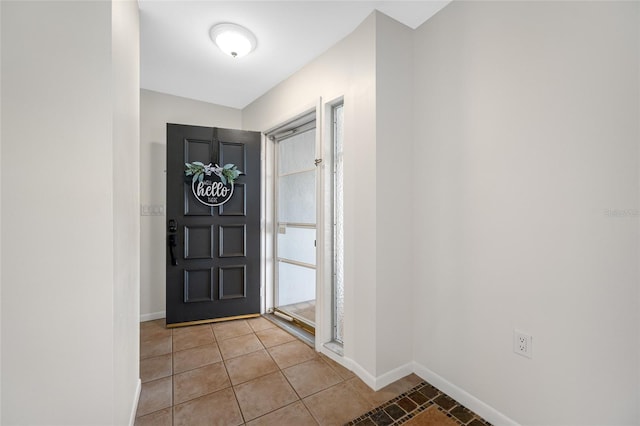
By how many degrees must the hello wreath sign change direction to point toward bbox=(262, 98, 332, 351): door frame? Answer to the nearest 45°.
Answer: approximately 45° to its left

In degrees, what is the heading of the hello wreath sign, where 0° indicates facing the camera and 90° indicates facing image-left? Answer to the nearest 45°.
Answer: approximately 0°
